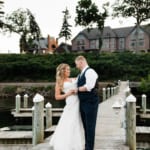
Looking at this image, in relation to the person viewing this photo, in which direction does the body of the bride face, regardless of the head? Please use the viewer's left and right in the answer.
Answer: facing the viewer and to the right of the viewer

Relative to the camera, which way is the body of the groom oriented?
to the viewer's left

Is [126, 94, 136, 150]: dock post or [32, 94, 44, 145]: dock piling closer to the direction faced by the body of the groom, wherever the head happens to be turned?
the dock piling

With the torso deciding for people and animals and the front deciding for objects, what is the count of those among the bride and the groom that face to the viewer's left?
1
